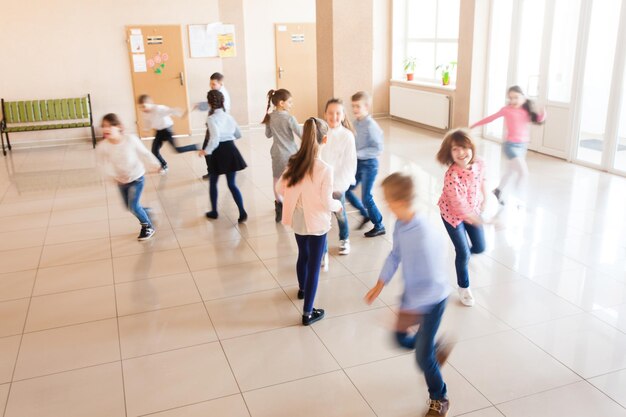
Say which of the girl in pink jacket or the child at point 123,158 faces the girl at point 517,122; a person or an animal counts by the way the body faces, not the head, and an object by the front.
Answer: the girl in pink jacket

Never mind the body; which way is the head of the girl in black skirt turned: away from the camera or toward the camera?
away from the camera

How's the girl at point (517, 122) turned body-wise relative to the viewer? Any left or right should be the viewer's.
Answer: facing the viewer and to the left of the viewer

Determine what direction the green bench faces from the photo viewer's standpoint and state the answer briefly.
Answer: facing the viewer

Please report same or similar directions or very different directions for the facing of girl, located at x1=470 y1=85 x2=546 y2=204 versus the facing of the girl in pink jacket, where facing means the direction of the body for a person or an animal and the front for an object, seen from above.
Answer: very different directions

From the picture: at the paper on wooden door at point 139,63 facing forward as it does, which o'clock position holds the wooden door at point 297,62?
The wooden door is roughly at 9 o'clock from the paper on wooden door.

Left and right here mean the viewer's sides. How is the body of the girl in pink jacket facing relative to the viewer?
facing away from the viewer and to the right of the viewer

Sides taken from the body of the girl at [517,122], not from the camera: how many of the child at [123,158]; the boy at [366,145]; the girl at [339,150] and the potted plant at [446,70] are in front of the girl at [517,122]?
3

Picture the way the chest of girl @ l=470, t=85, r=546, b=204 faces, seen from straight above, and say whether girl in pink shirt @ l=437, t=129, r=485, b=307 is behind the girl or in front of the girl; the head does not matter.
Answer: in front

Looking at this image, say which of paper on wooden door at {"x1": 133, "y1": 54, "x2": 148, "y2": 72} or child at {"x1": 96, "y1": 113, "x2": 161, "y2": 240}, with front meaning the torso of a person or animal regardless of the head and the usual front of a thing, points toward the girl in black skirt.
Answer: the paper on wooden door

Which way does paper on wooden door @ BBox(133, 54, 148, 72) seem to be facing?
toward the camera

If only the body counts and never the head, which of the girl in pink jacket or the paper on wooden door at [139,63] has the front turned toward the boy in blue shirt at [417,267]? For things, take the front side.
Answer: the paper on wooden door

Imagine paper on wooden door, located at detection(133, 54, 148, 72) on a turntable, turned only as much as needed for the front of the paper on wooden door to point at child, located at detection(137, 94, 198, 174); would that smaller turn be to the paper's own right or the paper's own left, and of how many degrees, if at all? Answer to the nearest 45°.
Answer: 0° — it already faces them

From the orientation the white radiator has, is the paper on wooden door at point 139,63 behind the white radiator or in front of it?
in front

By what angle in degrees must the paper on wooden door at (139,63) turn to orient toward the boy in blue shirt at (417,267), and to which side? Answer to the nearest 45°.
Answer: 0° — it already faces them

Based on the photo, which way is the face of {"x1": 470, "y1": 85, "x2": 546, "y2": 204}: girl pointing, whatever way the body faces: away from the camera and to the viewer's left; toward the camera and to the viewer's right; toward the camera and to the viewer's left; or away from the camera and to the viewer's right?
toward the camera and to the viewer's left
